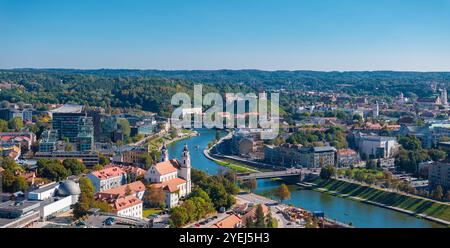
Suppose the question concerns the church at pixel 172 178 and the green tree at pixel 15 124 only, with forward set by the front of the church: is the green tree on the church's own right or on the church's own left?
on the church's own left

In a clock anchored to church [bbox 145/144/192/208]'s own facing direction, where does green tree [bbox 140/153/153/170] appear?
The green tree is roughly at 10 o'clock from the church.

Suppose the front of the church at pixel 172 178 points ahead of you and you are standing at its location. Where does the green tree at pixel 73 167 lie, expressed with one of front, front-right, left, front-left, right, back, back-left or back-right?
left

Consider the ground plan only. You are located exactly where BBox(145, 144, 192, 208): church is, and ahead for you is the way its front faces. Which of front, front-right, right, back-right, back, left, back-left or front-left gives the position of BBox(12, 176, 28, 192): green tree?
back-left

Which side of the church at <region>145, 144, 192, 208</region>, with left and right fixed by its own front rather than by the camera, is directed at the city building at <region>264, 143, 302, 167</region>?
front

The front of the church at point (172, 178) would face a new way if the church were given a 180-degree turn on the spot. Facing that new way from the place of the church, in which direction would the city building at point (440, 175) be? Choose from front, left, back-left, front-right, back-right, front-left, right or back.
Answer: back-left

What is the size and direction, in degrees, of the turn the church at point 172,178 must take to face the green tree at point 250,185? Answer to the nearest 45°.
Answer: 0° — it already faces it

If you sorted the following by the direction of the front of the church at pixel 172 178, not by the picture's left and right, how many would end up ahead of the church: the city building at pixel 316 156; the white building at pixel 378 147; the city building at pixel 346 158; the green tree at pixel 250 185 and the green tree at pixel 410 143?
5

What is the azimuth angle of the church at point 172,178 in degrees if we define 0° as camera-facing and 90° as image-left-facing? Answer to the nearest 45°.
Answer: approximately 225°

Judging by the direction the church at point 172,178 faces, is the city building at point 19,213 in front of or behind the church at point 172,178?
behind

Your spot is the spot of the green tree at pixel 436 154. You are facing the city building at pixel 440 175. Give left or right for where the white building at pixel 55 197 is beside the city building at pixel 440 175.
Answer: right

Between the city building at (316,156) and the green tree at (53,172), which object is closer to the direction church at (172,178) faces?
the city building
